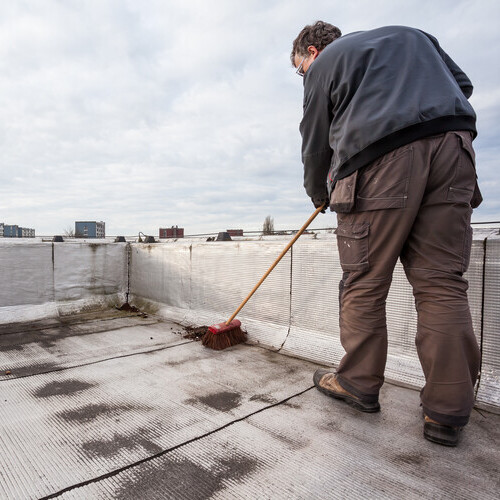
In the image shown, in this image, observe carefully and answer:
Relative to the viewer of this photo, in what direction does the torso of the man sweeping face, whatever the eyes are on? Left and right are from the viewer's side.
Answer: facing away from the viewer and to the left of the viewer
